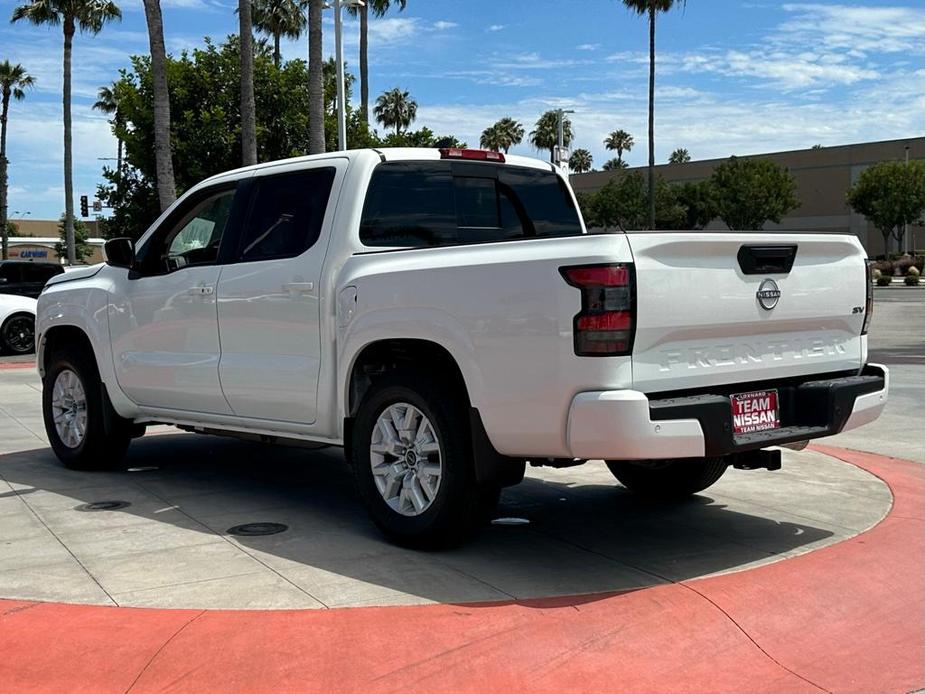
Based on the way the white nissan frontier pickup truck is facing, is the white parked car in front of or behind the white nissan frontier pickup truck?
in front

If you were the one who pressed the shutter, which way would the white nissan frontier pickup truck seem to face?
facing away from the viewer and to the left of the viewer

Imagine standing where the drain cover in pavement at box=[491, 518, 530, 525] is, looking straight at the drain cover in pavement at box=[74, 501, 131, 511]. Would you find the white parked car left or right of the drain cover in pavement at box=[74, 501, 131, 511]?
right

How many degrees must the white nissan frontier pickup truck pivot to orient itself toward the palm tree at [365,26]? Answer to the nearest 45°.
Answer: approximately 45° to its right
